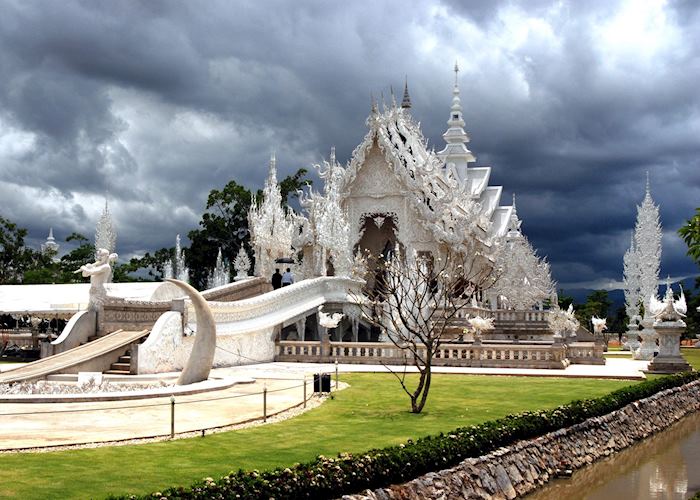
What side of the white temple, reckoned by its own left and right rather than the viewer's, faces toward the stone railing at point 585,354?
left

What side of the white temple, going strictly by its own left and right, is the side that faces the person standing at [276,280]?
front

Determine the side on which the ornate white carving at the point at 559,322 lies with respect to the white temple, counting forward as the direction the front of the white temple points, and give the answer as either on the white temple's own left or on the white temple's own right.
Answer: on the white temple's own left

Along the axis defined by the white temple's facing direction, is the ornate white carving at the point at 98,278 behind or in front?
in front

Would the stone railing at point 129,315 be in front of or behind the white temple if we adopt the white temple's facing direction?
in front

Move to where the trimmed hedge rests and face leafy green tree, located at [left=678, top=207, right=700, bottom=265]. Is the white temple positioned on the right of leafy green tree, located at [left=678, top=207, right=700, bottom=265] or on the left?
left

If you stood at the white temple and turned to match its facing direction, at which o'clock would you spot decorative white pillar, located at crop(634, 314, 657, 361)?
The decorative white pillar is roughly at 8 o'clock from the white temple.

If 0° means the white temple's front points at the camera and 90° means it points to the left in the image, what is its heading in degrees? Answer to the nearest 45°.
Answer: approximately 45°

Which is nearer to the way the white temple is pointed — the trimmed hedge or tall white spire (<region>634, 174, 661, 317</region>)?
the trimmed hedge

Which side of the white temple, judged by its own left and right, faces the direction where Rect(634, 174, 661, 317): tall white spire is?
back

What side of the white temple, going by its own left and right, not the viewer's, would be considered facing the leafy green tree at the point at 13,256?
right

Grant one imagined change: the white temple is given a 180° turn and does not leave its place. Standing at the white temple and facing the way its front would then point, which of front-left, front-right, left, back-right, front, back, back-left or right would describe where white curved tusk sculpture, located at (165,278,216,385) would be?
back-right

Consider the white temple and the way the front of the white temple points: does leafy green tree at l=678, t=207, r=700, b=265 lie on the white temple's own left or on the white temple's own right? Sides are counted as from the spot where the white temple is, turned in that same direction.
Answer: on the white temple's own left
